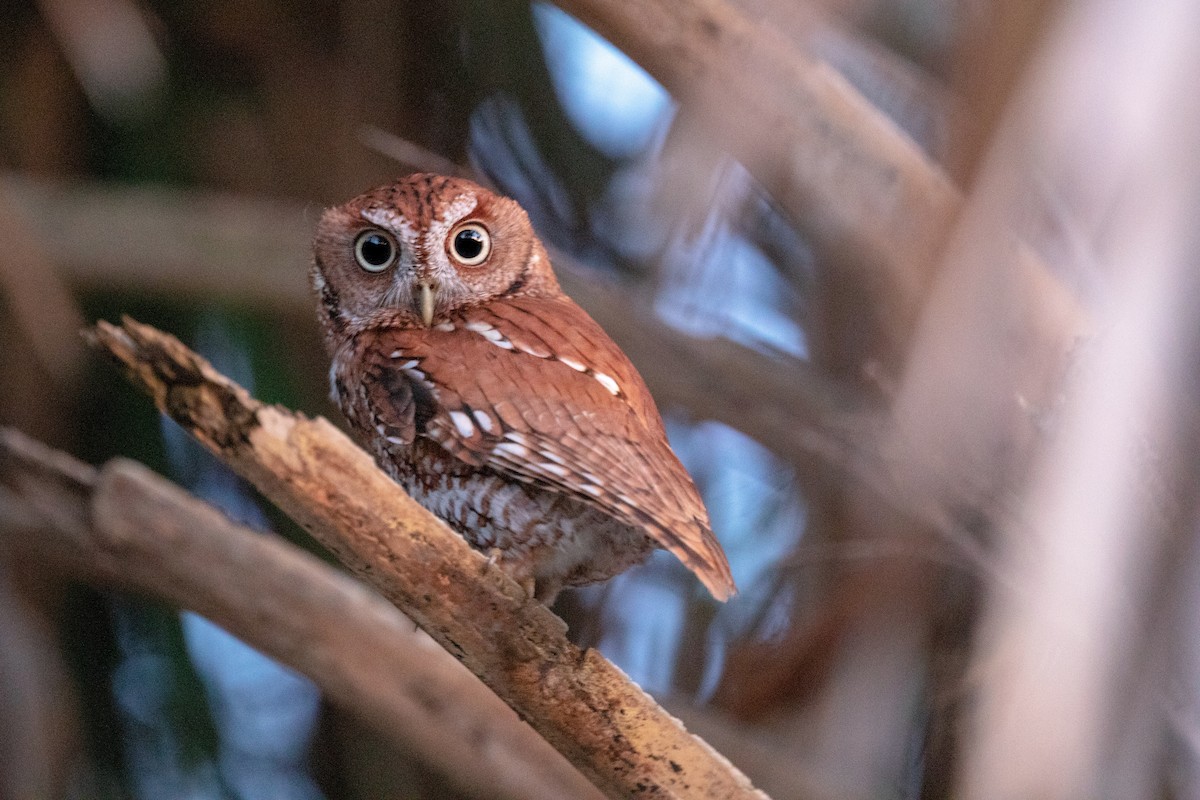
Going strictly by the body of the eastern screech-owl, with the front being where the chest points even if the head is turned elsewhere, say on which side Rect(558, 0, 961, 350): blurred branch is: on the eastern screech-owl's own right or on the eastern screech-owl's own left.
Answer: on the eastern screech-owl's own right

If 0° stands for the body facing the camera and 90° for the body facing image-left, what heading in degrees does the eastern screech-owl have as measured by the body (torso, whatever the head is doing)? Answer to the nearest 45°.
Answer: approximately 90°
